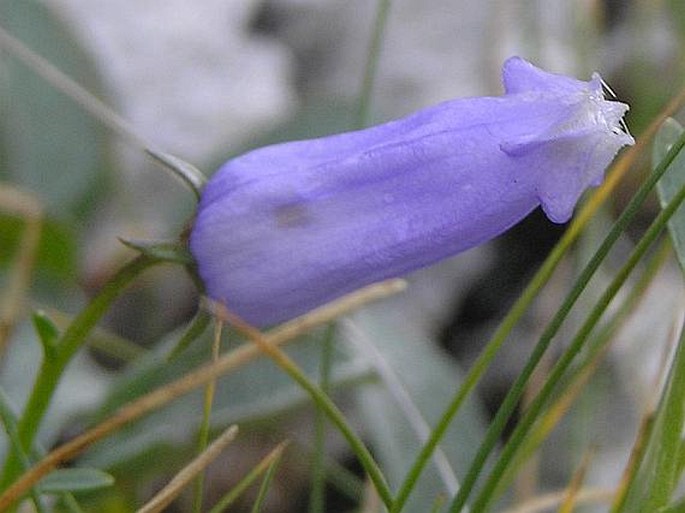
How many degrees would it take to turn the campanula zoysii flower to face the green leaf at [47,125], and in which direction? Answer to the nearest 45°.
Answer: approximately 135° to its left

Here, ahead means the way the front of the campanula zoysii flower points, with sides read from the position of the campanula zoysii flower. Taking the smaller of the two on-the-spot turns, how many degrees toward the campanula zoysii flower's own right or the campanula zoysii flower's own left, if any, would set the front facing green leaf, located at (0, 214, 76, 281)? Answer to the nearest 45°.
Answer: approximately 135° to the campanula zoysii flower's own left

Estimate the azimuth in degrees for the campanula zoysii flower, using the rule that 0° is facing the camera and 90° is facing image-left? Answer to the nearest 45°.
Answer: approximately 270°
